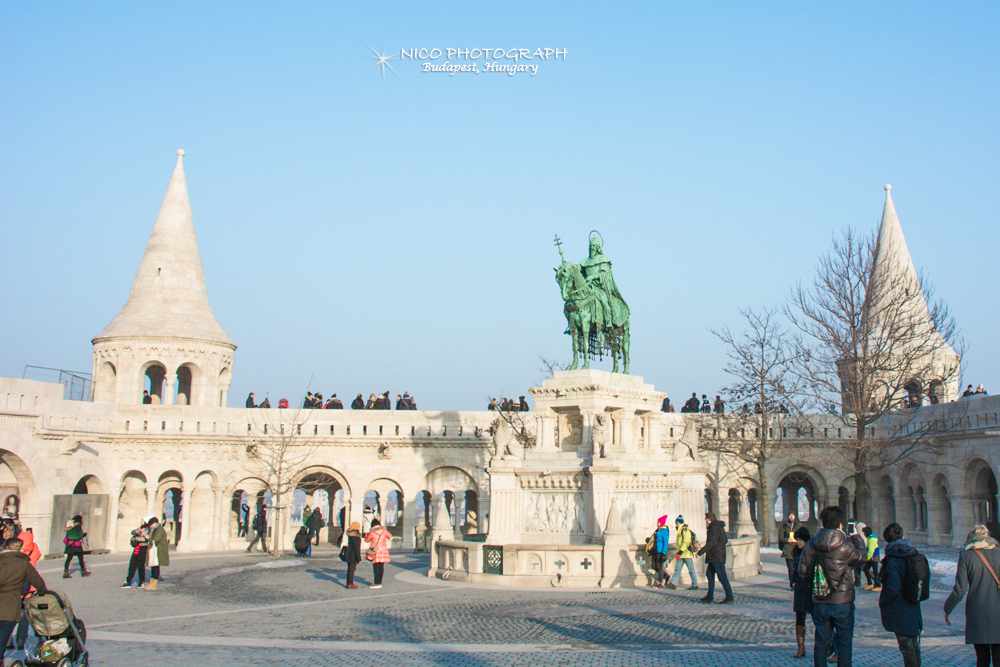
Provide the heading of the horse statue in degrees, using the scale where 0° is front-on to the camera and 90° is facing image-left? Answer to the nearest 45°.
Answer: approximately 45°

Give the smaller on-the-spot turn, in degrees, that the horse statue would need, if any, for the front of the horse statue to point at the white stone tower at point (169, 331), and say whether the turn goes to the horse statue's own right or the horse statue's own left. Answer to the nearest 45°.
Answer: approximately 90° to the horse statue's own right

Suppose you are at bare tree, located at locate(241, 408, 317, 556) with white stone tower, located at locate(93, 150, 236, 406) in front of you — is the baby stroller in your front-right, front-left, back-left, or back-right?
back-left

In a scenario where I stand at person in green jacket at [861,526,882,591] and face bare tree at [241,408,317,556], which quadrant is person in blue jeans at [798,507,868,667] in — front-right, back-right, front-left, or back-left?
back-left

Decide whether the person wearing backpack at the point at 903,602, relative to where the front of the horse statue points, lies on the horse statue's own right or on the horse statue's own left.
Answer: on the horse statue's own left

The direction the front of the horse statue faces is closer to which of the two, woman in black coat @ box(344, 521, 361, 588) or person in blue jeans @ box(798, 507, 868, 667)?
the woman in black coat

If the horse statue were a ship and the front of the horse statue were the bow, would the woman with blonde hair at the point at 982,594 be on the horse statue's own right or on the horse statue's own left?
on the horse statue's own left

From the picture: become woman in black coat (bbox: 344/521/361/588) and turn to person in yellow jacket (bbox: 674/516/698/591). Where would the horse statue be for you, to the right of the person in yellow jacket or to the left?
left

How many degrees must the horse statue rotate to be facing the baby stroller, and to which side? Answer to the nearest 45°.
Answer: approximately 45° to its left

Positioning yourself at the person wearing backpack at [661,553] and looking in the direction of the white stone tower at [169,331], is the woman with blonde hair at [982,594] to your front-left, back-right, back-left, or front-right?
back-left

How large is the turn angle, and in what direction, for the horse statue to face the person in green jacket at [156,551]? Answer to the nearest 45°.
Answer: approximately 45° to its right

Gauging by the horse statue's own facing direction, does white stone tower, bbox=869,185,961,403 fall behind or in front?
behind
